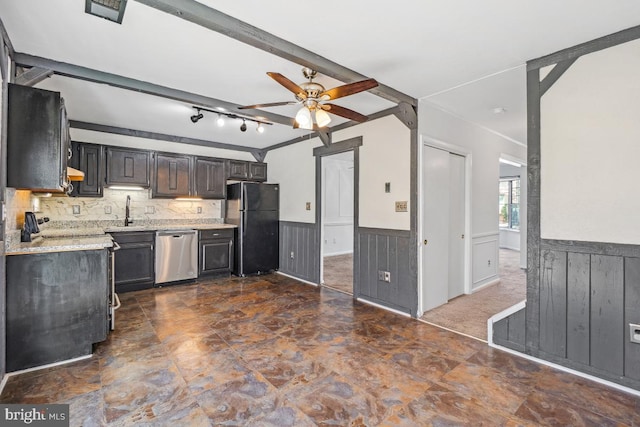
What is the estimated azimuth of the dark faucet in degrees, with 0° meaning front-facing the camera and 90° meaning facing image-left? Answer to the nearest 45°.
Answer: approximately 0°

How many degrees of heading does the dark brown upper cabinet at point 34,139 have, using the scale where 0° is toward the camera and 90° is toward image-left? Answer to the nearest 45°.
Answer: approximately 270°

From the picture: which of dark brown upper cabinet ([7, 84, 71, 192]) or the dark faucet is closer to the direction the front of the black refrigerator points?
the dark brown upper cabinet

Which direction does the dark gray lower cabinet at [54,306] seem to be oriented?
to the viewer's right

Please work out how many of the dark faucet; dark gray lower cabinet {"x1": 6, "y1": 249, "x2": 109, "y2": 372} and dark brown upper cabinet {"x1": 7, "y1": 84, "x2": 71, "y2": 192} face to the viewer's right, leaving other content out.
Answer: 2

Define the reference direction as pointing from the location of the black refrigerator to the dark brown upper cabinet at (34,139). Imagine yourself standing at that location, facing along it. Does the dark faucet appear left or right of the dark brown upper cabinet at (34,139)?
right

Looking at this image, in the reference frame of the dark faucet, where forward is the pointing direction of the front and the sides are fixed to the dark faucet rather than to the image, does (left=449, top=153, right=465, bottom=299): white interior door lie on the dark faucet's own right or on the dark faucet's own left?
on the dark faucet's own left

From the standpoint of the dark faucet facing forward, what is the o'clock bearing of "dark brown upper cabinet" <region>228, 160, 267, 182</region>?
The dark brown upper cabinet is roughly at 9 o'clock from the dark faucet.

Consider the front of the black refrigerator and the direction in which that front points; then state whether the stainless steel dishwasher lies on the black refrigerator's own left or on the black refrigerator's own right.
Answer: on the black refrigerator's own right

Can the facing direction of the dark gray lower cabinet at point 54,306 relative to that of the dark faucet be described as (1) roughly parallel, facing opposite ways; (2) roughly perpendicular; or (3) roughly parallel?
roughly perpendicular
